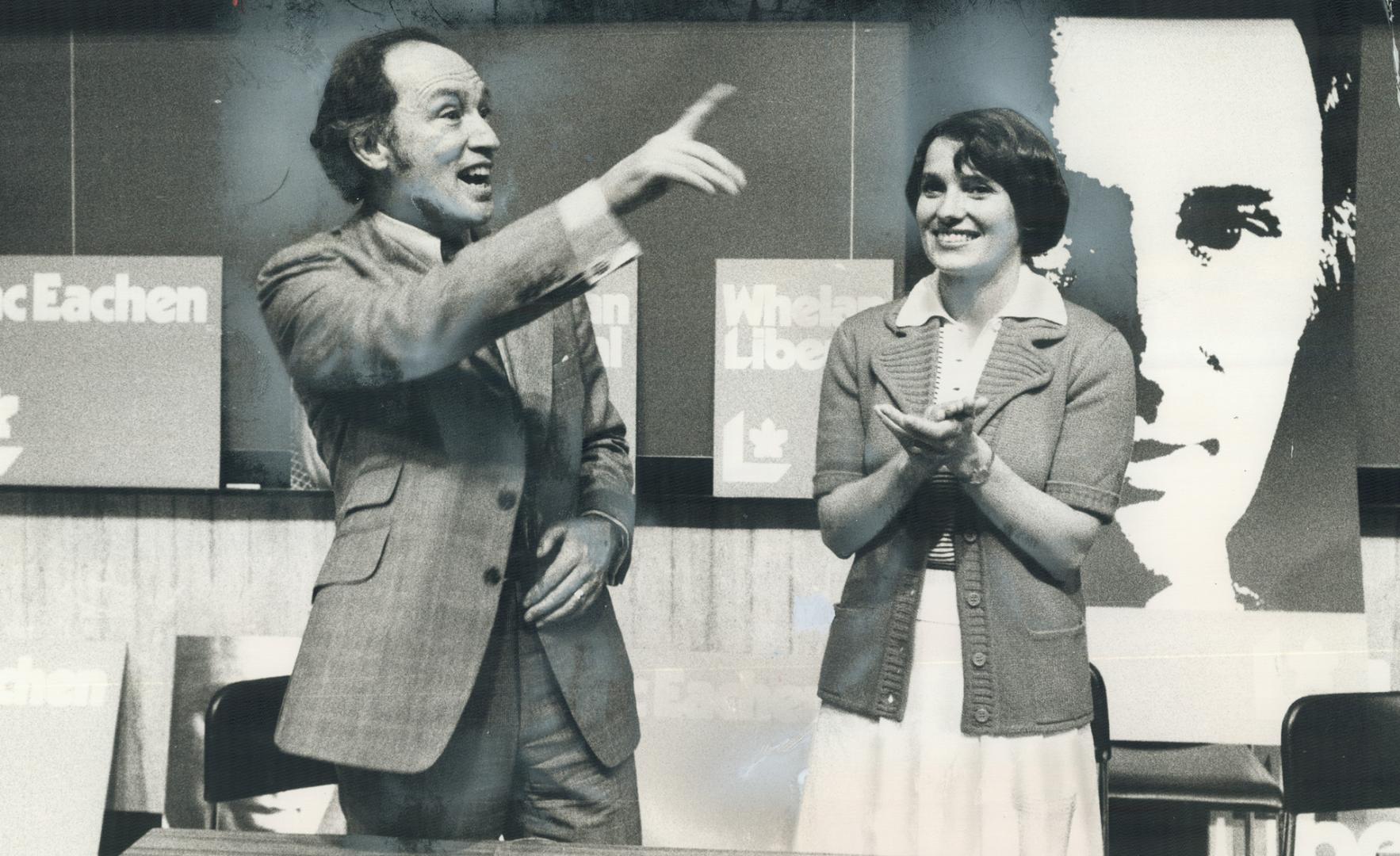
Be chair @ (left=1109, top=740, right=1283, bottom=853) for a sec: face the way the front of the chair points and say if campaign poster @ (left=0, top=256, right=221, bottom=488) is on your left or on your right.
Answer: on your right

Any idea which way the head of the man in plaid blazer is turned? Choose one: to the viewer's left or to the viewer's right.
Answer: to the viewer's right

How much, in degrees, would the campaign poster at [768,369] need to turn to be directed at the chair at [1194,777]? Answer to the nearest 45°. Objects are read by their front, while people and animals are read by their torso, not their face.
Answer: approximately 90° to its left

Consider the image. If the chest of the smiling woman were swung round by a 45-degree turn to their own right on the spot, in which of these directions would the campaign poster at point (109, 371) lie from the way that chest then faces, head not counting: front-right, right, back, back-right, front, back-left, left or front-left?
front

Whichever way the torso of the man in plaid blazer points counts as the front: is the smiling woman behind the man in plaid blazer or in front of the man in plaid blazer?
in front

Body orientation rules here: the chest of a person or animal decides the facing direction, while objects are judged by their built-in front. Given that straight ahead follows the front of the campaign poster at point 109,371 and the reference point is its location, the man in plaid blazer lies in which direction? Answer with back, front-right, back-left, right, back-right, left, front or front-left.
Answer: front-left

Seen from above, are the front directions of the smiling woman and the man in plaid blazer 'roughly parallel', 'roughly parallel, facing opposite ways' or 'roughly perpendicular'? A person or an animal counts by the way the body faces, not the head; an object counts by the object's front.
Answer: roughly perpendicular

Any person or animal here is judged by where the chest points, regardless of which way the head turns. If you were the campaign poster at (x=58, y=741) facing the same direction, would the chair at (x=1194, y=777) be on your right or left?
on your left
